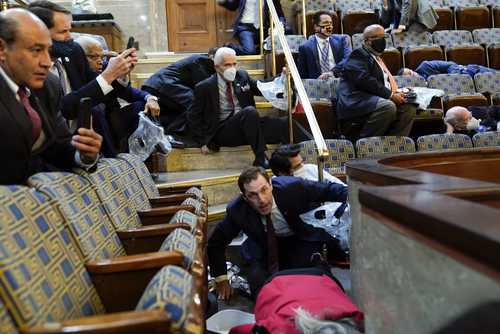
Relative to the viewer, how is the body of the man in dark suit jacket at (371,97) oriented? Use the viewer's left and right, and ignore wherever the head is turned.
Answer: facing the viewer and to the right of the viewer

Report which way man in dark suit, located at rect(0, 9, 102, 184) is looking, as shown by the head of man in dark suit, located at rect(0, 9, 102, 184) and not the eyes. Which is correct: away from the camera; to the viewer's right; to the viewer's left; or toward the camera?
to the viewer's right

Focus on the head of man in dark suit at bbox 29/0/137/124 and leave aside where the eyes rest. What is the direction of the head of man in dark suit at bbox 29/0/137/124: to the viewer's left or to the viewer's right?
to the viewer's right

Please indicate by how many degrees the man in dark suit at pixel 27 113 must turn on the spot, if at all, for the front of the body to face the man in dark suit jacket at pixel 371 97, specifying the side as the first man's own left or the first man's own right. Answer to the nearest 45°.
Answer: approximately 90° to the first man's own left

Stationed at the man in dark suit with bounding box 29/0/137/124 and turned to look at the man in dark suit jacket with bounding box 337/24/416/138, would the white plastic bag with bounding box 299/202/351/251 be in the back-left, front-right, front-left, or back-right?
front-right

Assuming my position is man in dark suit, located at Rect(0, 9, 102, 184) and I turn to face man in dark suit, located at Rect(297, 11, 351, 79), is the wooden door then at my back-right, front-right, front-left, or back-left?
front-left

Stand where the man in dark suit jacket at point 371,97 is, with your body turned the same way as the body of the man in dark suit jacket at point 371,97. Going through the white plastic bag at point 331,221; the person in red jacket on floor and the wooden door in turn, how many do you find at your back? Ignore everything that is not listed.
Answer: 1

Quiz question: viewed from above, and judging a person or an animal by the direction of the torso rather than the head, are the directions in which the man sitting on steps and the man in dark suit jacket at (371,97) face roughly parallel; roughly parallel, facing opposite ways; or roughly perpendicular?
roughly parallel

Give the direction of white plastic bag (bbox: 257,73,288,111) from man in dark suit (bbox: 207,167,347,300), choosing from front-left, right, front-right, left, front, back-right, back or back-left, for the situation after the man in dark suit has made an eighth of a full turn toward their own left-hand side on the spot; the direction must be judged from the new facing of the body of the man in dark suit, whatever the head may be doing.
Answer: back-left

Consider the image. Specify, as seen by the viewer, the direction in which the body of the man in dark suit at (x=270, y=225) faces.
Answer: toward the camera

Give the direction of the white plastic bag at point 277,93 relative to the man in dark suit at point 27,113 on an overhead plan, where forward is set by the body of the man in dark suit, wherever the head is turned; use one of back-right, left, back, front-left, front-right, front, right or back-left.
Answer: left

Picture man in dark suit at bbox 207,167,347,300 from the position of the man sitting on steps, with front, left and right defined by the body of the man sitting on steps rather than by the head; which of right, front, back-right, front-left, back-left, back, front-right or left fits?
front-right

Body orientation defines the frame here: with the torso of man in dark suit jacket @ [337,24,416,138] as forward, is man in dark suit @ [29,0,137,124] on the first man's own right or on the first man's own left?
on the first man's own right

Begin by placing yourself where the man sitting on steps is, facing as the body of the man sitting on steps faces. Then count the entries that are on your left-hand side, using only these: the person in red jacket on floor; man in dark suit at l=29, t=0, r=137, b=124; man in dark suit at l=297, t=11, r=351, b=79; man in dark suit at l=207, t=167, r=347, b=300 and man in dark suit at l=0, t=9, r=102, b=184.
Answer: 1

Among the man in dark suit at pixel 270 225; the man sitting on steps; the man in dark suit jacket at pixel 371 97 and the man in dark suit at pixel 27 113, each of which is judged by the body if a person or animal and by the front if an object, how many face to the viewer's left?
0

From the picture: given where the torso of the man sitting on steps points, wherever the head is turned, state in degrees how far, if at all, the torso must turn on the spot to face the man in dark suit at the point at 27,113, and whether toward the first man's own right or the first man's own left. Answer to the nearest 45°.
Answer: approximately 45° to the first man's own right
